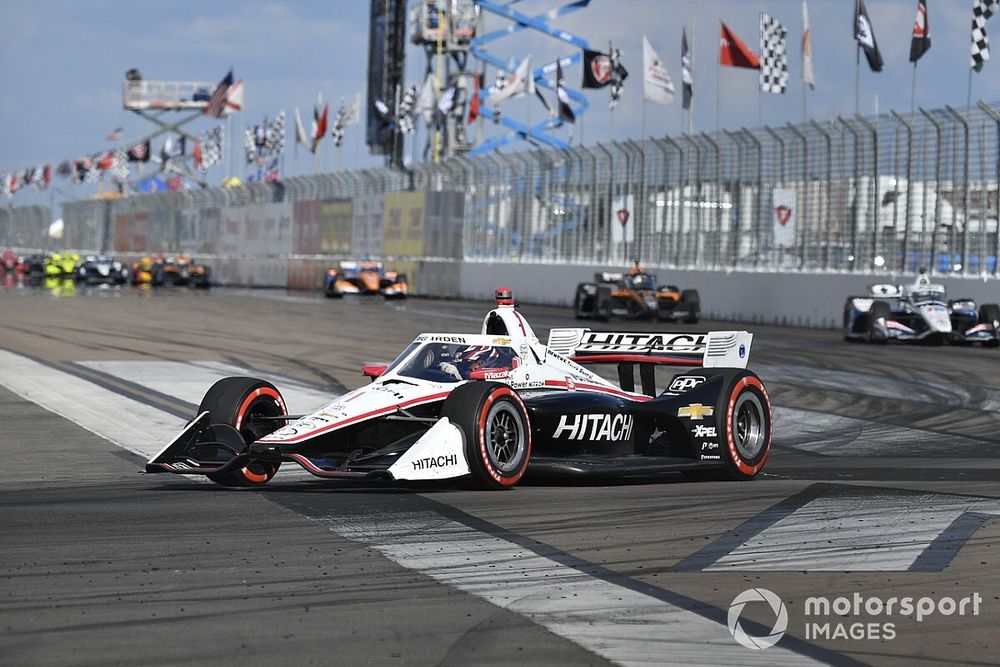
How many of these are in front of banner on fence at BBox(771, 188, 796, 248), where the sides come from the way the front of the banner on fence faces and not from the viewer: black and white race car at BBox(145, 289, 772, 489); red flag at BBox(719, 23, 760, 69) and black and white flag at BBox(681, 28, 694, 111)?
1

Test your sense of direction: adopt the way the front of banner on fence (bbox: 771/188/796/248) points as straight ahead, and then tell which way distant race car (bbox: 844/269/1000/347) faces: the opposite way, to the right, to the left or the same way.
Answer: the same way

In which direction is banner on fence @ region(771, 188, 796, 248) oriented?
toward the camera

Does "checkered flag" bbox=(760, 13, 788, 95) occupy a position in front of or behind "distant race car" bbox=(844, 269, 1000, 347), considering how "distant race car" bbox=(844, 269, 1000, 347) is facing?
behind

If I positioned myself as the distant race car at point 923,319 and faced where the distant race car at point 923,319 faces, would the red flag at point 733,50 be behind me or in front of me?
behind

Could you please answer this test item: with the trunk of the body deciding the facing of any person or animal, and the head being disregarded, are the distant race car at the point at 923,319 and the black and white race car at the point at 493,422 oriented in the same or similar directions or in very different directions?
same or similar directions

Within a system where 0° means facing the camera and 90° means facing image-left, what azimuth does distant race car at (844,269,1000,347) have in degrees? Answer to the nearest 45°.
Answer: approximately 0°

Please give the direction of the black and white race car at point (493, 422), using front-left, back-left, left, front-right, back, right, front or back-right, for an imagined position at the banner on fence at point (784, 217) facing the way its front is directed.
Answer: front

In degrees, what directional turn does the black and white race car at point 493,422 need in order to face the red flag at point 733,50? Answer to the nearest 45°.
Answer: approximately 135° to its right

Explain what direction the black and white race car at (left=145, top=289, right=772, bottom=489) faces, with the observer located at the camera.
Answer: facing the viewer and to the left of the viewer

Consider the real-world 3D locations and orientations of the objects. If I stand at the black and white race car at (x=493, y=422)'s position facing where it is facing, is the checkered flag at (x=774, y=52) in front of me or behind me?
behind
